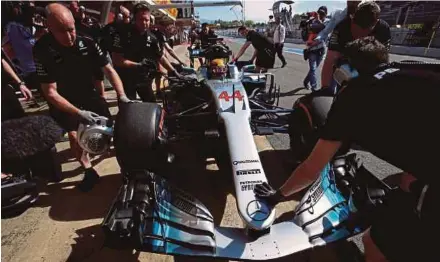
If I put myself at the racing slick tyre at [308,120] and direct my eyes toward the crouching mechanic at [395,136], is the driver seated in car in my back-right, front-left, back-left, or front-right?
back-right

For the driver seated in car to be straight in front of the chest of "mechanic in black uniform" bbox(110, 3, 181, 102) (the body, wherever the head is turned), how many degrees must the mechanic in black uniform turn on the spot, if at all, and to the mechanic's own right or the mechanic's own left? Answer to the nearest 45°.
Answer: approximately 90° to the mechanic's own left

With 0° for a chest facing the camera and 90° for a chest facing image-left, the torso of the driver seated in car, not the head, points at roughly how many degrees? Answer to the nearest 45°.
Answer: approximately 0°

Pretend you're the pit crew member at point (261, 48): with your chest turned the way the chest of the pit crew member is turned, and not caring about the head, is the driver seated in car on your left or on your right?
on your left

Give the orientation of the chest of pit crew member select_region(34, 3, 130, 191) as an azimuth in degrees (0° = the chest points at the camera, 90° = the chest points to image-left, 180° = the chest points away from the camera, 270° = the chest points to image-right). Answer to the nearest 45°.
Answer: approximately 315°

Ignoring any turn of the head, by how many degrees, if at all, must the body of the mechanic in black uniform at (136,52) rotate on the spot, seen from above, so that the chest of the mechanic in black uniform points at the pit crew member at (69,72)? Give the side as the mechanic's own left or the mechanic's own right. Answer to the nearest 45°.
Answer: approximately 90° to the mechanic's own right

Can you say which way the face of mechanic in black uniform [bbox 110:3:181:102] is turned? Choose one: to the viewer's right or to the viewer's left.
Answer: to the viewer's right

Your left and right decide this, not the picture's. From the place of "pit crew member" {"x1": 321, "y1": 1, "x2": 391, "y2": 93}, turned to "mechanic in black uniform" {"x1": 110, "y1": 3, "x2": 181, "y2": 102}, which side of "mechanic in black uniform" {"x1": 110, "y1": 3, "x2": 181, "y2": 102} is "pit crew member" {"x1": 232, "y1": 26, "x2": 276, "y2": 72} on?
right

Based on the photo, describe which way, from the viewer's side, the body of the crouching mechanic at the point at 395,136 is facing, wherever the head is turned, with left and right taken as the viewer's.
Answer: facing away from the viewer and to the left of the viewer

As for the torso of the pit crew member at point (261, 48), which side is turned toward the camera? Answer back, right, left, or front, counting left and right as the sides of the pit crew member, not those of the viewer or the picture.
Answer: left

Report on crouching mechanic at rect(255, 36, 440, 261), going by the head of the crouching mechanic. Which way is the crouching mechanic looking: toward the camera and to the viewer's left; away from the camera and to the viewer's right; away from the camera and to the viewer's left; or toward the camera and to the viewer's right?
away from the camera and to the viewer's left
